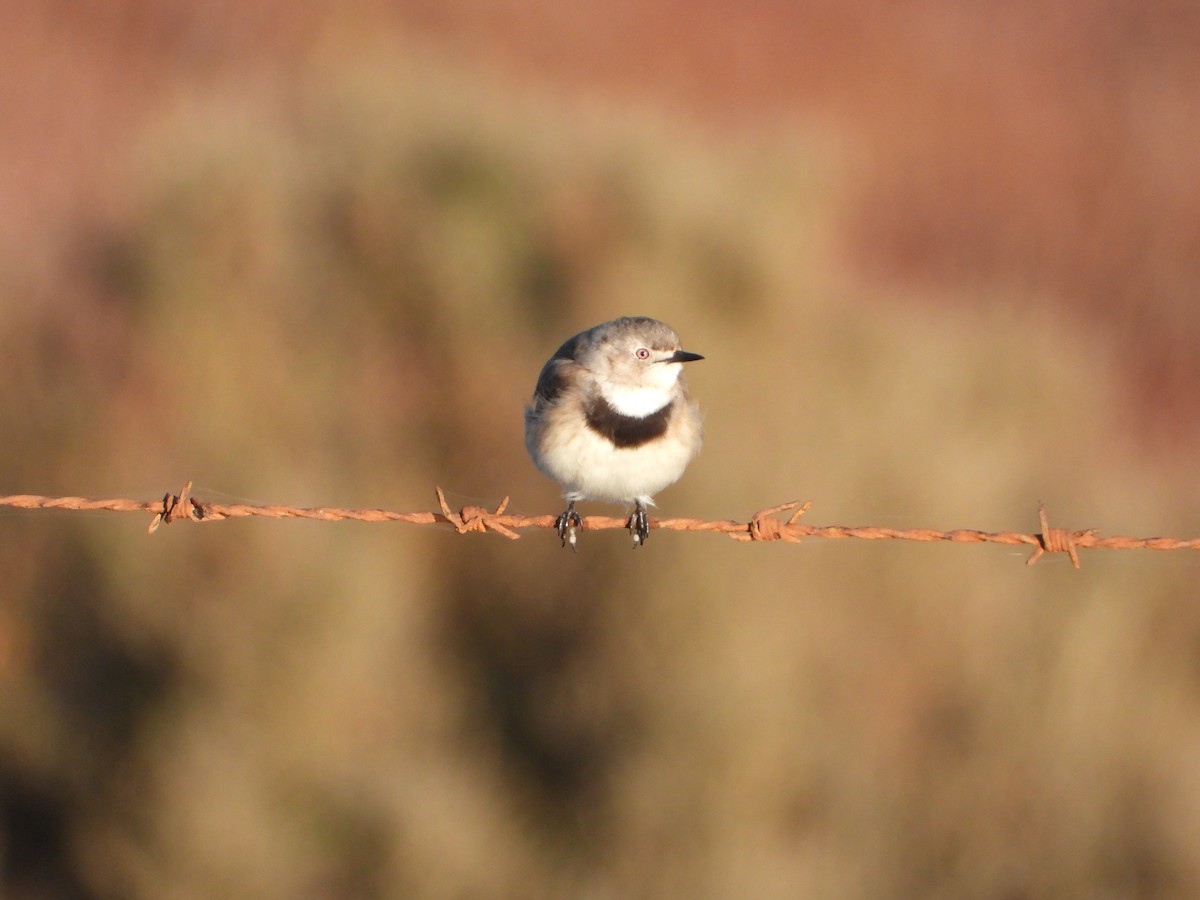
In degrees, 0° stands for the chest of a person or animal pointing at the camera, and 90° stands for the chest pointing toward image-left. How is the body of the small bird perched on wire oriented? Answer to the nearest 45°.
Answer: approximately 315°
